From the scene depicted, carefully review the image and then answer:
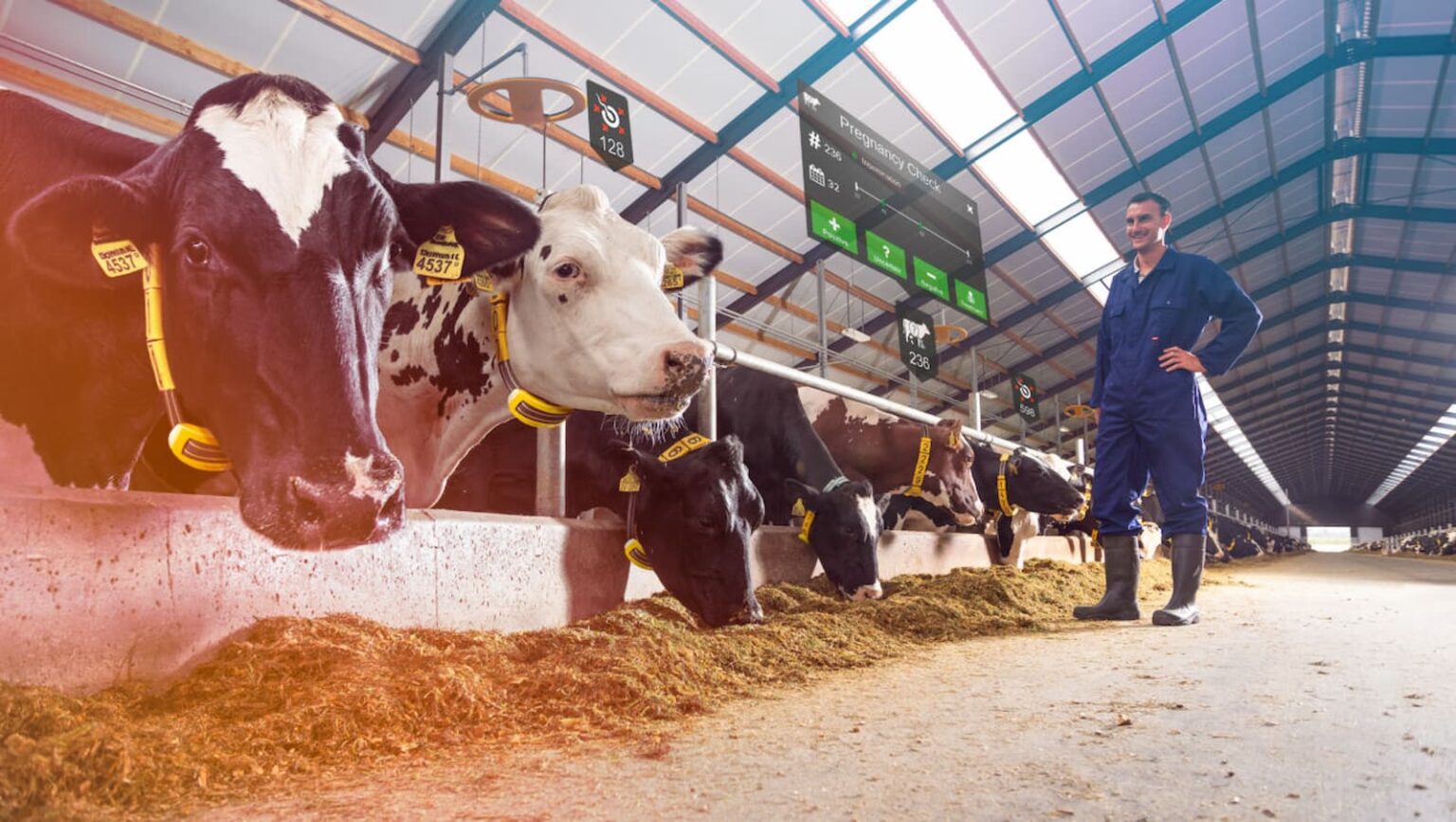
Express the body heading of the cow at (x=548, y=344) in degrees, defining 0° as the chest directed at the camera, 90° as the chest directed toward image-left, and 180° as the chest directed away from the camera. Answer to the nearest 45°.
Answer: approximately 315°

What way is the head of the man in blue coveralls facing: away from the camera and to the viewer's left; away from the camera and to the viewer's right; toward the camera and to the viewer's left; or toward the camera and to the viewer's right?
toward the camera and to the viewer's left

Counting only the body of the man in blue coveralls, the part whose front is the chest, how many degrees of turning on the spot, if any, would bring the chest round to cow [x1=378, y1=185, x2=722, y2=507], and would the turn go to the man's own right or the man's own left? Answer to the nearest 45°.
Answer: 0° — they already face it

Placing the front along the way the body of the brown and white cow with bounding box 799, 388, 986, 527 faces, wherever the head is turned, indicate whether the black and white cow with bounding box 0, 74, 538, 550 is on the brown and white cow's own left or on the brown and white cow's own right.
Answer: on the brown and white cow's own right

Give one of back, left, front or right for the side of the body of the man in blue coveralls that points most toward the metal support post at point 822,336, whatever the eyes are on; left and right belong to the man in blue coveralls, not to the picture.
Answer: right

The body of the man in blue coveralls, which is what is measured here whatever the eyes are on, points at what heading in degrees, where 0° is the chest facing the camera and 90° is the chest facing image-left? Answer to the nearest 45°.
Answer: approximately 45°

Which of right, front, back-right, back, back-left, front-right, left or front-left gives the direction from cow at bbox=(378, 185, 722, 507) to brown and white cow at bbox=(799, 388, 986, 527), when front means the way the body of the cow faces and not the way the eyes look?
left

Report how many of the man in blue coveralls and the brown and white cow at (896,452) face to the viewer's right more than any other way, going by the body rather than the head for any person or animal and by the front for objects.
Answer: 1

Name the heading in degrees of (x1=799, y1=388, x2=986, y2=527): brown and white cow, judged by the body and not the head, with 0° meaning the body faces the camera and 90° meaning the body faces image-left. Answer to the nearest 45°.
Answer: approximately 270°

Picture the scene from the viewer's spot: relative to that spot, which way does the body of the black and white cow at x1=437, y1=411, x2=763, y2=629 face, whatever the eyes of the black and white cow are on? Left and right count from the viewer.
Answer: facing the viewer and to the right of the viewer

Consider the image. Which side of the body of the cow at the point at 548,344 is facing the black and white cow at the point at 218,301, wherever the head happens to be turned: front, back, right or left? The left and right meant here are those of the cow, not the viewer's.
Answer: right

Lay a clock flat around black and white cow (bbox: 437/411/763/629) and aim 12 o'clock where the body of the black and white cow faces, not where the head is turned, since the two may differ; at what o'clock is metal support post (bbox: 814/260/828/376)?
The metal support post is roughly at 8 o'clock from the black and white cow.

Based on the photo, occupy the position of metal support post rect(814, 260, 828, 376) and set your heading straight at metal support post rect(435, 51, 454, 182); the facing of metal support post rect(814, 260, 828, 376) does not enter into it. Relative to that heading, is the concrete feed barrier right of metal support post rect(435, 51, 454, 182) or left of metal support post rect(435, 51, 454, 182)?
left

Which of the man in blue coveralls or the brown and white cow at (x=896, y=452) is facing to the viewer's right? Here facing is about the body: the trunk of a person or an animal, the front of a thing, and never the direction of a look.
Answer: the brown and white cow

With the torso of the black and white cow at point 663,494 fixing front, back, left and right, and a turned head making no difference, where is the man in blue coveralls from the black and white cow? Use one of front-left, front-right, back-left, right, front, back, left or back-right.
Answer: front-left

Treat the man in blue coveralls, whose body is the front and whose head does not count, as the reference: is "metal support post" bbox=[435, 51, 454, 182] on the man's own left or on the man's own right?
on the man's own right
